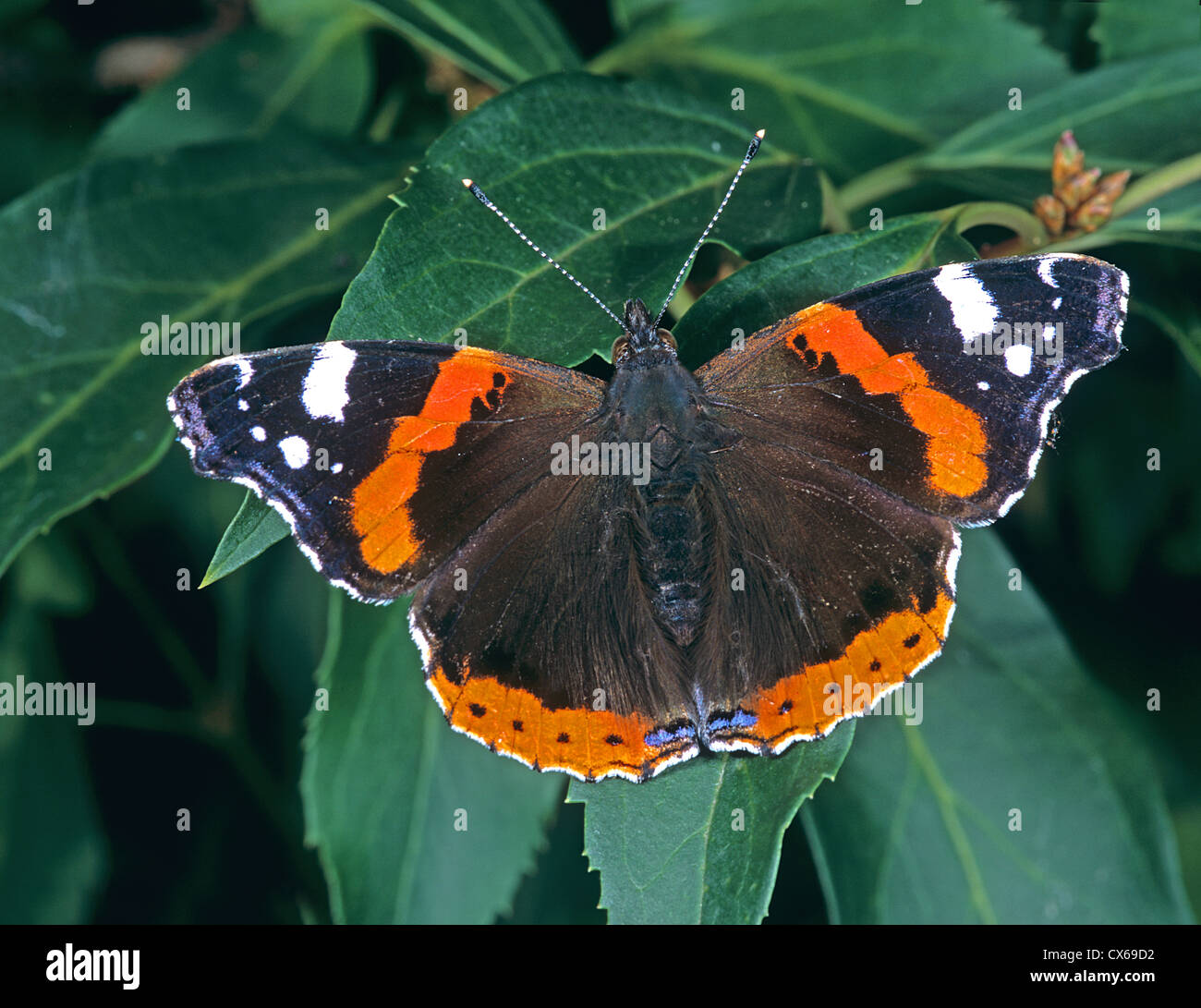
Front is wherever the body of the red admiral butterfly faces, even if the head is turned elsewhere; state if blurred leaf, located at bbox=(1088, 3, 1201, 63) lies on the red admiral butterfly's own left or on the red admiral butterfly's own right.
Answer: on the red admiral butterfly's own right

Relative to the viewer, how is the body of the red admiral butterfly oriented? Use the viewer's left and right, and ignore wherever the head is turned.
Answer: facing away from the viewer
